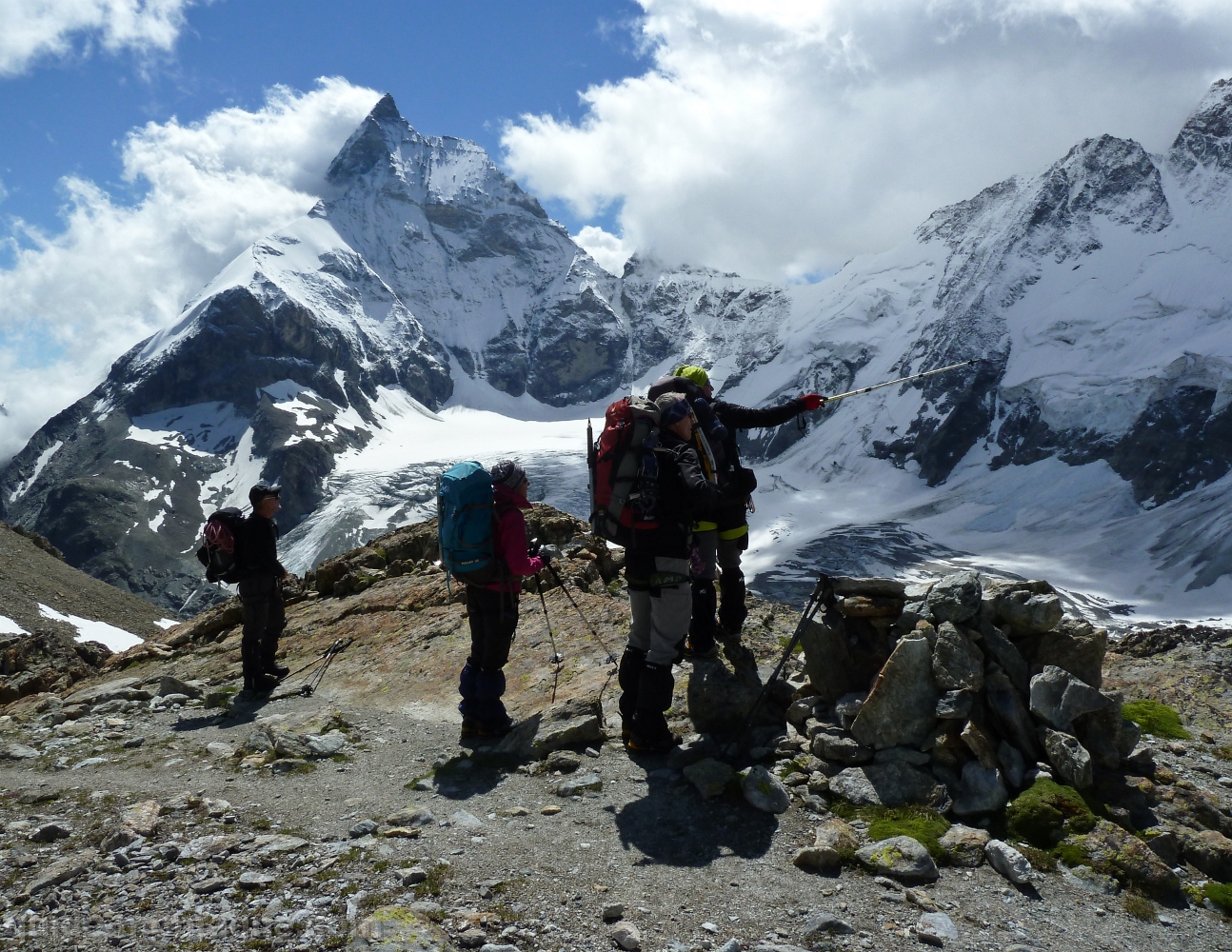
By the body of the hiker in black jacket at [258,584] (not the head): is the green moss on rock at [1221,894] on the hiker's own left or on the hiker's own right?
on the hiker's own right

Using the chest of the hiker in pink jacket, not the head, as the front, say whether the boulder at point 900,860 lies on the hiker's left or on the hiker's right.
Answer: on the hiker's right

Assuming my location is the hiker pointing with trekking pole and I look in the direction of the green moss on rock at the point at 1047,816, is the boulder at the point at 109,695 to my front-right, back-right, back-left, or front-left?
back-right

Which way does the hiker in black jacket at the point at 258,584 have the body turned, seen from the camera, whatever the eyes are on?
to the viewer's right
